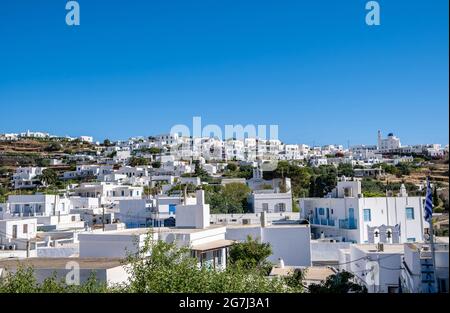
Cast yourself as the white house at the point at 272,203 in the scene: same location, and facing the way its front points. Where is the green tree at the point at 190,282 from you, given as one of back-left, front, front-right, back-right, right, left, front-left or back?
front

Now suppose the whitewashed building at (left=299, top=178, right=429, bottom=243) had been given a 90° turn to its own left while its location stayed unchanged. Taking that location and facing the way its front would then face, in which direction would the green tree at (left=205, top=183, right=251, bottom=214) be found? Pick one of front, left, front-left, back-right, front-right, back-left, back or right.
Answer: back

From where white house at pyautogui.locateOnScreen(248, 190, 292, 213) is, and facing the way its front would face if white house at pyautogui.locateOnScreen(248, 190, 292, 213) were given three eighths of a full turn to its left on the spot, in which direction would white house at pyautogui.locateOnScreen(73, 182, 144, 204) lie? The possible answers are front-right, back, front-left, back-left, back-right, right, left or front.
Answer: left

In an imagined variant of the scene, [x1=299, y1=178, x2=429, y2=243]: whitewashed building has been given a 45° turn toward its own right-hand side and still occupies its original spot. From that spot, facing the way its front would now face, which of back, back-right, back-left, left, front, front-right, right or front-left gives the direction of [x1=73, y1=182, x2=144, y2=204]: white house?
front-right

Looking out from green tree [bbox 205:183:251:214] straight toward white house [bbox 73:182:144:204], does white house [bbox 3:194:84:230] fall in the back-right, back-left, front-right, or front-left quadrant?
front-left

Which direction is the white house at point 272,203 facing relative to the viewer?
toward the camera

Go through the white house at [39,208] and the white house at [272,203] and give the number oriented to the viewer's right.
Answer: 0

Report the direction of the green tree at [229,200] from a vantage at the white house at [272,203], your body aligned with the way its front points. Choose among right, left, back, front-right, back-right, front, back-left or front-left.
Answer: back-right

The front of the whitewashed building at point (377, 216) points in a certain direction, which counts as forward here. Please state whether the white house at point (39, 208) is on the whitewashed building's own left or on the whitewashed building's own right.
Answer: on the whitewashed building's own right

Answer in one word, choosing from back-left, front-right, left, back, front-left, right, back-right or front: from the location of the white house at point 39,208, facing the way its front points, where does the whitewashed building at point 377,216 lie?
left

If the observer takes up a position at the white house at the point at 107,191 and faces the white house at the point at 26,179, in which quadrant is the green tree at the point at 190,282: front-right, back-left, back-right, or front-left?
back-left

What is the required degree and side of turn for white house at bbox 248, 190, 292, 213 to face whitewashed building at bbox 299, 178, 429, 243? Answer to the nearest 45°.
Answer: approximately 45° to its left

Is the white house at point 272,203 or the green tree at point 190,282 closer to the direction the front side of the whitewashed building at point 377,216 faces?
the green tree

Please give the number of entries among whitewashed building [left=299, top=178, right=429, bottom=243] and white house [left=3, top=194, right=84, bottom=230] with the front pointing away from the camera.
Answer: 0

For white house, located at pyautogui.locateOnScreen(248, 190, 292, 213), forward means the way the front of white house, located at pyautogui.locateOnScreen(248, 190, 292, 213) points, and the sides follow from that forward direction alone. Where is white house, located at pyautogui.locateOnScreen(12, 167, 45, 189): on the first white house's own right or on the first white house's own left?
on the first white house's own right

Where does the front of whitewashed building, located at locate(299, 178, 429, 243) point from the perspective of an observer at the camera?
facing the viewer and to the left of the viewer
